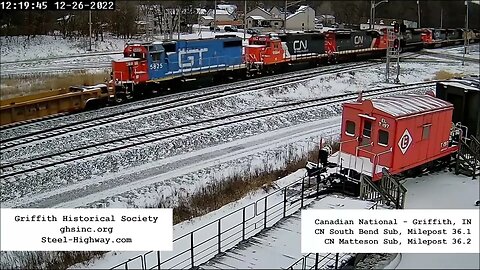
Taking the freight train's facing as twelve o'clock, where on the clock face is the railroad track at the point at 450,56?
The railroad track is roughly at 6 o'clock from the freight train.

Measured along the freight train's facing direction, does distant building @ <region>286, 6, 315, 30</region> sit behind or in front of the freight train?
behind

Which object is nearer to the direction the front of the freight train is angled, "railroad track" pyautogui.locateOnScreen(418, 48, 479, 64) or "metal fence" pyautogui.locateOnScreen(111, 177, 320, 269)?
the metal fence

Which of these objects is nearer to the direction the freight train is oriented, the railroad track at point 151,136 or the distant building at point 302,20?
the railroad track

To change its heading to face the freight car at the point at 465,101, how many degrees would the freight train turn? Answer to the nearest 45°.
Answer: approximately 90° to its left

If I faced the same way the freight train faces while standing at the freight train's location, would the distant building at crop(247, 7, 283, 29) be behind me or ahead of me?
behind

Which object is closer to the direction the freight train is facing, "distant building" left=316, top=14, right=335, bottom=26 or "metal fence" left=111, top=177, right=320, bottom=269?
the metal fence
